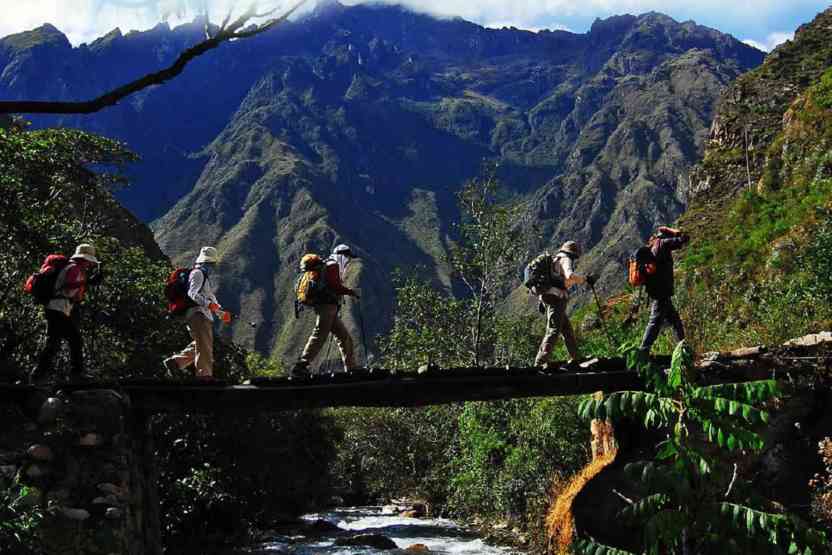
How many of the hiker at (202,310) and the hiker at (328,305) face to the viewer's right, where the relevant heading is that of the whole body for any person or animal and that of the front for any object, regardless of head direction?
2

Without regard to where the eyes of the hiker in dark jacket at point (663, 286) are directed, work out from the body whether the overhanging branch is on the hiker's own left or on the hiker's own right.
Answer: on the hiker's own right

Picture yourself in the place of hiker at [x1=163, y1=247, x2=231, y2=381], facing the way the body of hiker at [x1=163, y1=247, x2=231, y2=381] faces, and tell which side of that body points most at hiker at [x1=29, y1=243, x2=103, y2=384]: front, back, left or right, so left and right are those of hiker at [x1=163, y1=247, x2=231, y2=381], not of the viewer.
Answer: back

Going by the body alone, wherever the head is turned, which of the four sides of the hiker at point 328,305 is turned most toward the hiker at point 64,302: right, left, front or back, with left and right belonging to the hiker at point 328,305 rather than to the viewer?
back

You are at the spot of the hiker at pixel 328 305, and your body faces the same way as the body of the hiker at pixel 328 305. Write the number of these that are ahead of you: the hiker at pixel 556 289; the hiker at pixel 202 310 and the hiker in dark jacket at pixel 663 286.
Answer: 2

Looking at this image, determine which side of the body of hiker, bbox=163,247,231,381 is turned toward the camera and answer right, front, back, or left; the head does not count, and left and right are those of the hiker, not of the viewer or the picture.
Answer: right

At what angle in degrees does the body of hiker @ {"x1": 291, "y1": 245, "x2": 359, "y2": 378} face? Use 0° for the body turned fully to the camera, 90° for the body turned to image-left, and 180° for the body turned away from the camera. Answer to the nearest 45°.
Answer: approximately 270°

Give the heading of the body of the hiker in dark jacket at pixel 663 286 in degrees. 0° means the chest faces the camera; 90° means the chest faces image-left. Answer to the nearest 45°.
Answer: approximately 270°

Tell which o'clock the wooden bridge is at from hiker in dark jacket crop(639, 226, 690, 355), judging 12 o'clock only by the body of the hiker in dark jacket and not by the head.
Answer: The wooden bridge is roughly at 5 o'clock from the hiker in dark jacket.

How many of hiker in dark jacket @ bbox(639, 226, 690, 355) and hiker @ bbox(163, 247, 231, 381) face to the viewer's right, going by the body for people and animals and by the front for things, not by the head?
2
